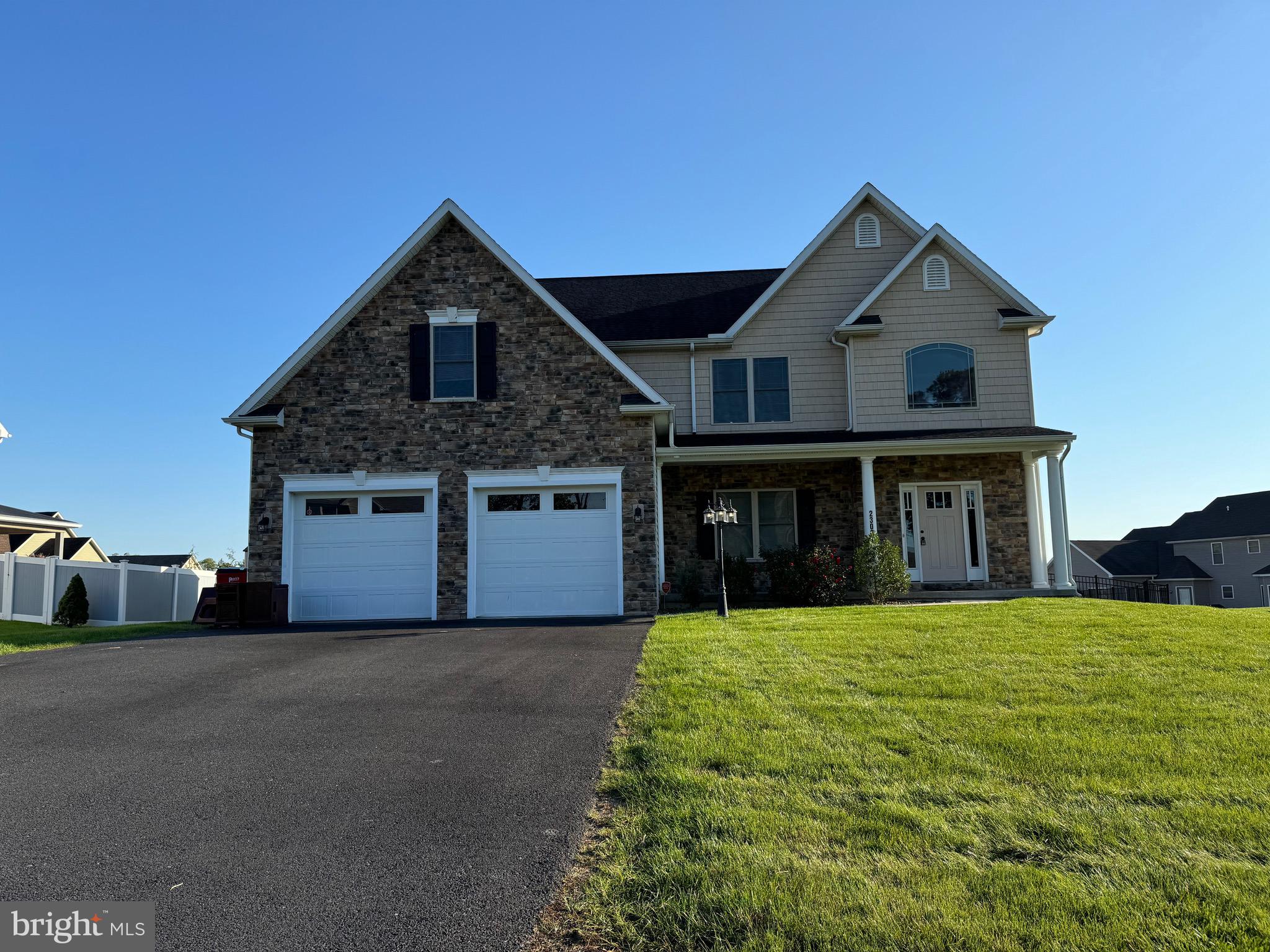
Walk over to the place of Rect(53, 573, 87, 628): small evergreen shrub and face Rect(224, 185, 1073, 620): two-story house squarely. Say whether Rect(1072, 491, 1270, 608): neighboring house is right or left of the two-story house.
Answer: left

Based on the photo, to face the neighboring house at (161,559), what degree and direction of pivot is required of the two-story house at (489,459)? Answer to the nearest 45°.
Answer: approximately 135° to its right

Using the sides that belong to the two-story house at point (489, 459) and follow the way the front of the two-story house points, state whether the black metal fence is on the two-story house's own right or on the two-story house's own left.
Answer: on the two-story house's own left

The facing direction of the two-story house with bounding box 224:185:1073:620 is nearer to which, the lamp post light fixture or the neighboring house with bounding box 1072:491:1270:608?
the lamp post light fixture

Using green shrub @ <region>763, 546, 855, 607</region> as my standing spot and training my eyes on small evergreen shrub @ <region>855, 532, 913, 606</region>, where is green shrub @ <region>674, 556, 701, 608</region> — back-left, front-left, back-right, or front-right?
back-left

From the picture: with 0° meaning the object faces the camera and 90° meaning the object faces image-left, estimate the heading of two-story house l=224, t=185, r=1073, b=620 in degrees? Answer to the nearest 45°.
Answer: approximately 0°

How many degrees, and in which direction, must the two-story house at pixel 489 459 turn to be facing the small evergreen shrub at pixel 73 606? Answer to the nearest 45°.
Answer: approximately 90° to its right

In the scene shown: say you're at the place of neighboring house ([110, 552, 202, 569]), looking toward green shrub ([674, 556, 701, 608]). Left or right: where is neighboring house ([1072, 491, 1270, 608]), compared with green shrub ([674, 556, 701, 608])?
left

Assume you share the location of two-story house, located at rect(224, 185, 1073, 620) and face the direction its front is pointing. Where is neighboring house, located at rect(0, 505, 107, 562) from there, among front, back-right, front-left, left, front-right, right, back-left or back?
back-right
